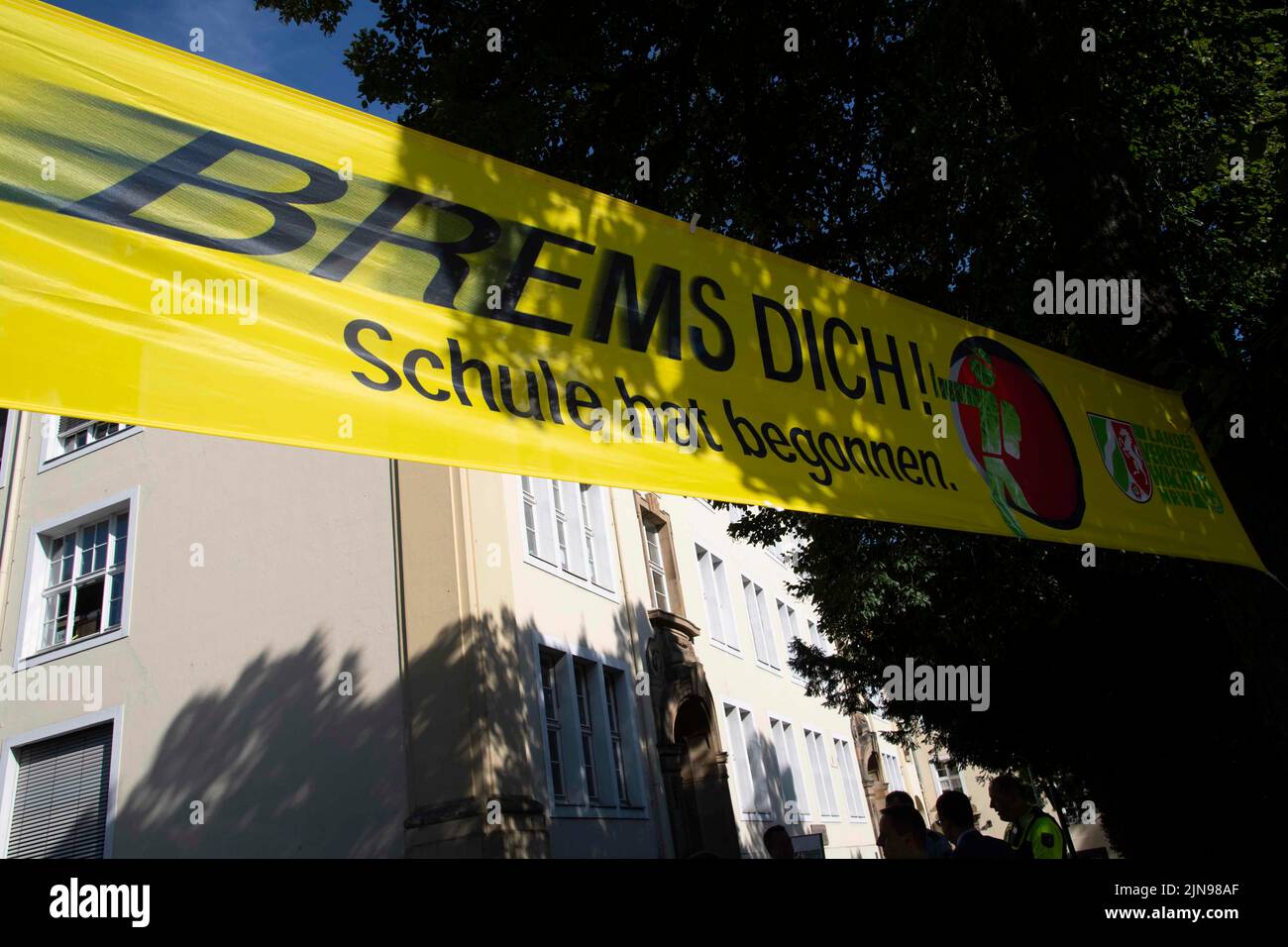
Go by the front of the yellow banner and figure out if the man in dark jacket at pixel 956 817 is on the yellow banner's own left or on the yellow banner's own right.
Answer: on the yellow banner's own left

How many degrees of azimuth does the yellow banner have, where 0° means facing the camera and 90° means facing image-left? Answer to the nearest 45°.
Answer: approximately 315°

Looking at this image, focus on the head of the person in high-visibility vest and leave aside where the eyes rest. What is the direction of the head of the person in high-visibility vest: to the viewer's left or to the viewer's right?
to the viewer's left

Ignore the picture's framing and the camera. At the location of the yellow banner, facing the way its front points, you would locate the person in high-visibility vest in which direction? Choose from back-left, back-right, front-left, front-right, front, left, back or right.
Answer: left
